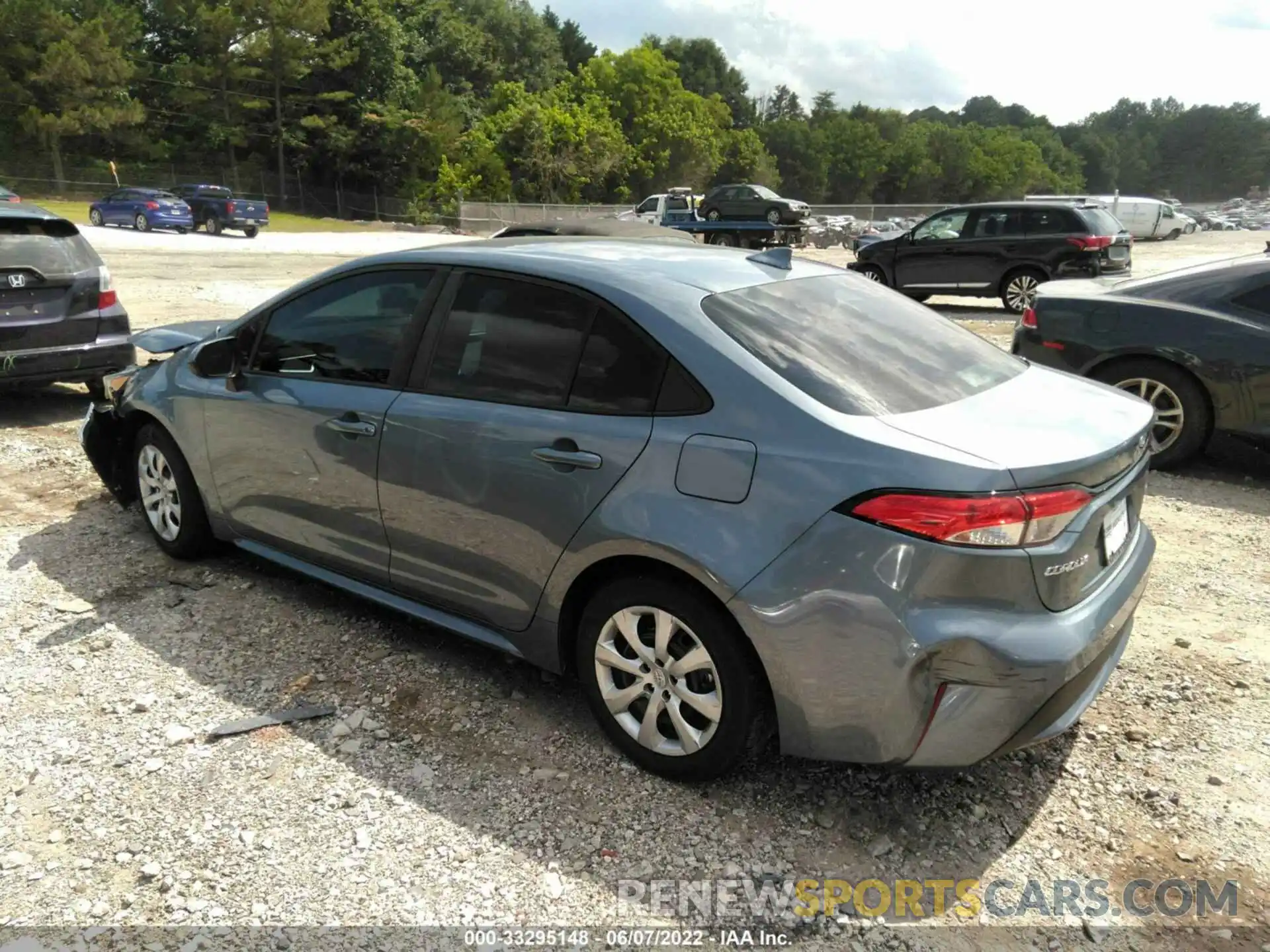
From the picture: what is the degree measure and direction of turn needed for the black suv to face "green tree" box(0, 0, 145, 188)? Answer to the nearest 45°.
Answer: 0° — it already faces it

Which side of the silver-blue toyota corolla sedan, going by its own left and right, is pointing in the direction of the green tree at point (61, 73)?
front

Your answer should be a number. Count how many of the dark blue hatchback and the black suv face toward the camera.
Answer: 0

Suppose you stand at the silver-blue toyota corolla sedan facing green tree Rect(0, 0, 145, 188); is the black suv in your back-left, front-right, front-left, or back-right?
front-right

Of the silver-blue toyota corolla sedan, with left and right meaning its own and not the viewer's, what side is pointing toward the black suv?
right

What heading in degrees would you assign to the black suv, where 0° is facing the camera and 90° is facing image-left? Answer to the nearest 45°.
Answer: approximately 135°

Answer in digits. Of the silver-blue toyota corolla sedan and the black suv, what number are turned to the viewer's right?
0

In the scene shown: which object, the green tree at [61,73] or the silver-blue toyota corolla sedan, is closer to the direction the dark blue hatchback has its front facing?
the green tree

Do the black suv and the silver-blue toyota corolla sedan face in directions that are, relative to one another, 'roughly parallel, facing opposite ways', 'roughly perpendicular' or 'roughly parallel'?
roughly parallel

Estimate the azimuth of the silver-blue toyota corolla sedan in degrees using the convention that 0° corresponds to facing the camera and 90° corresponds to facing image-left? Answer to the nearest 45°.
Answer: approximately 135°
